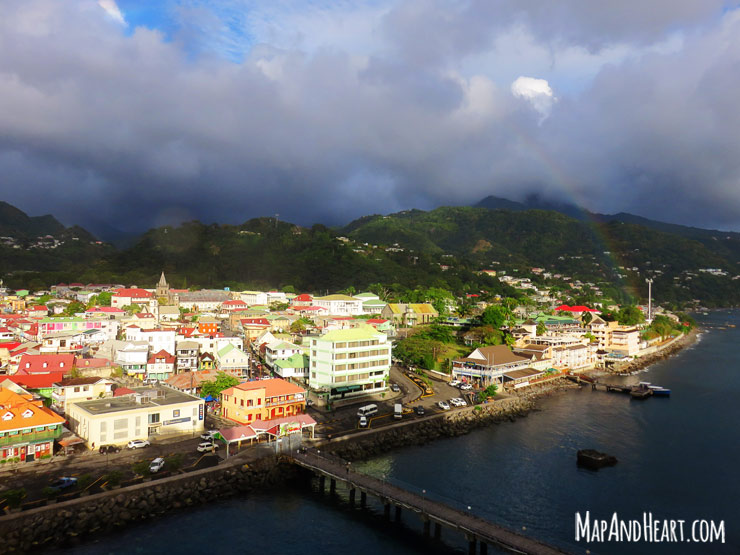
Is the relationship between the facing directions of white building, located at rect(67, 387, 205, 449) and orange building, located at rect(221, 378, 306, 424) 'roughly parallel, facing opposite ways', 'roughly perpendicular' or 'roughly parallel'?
roughly parallel

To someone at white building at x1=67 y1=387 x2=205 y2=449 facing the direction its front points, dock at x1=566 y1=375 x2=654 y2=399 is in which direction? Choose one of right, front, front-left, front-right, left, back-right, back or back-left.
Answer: front-left

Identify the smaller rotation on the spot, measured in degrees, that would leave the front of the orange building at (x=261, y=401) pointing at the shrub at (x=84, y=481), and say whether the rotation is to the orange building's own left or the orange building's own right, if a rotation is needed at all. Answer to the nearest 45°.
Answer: approximately 90° to the orange building's own right

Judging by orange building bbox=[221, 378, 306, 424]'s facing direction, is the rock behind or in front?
in front

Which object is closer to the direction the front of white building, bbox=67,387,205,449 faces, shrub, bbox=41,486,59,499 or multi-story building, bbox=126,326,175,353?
the shrub

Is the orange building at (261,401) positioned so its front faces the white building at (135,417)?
no

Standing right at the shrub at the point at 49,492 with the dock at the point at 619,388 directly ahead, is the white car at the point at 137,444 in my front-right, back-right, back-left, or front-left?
front-left

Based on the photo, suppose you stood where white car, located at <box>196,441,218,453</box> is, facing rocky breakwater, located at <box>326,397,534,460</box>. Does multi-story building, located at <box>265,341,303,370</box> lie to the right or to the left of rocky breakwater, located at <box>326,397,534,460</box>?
left

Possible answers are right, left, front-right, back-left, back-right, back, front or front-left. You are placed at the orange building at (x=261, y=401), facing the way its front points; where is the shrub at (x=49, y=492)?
right

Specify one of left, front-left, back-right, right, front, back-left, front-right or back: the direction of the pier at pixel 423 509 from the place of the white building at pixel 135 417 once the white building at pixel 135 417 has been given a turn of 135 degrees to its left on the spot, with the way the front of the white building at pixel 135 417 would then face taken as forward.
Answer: back-right

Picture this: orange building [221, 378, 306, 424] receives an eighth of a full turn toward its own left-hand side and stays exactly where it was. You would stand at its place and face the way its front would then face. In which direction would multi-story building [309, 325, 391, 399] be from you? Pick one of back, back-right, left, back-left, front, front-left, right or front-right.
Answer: front-left

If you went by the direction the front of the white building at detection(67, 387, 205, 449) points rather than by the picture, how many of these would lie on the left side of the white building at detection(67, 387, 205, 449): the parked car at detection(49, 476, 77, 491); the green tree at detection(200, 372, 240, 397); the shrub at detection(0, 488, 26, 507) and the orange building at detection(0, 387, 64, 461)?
1

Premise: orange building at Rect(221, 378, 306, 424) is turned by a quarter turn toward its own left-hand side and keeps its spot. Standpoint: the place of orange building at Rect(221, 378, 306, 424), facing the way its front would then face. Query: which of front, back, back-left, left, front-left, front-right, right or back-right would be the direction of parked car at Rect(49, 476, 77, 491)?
back

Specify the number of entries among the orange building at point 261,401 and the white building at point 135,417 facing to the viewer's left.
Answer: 0

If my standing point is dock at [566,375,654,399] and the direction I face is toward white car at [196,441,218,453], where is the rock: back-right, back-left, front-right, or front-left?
front-left

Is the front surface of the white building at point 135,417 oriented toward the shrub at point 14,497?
no

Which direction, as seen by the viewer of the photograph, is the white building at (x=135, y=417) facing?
facing the viewer and to the right of the viewer

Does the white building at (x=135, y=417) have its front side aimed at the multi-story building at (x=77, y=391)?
no

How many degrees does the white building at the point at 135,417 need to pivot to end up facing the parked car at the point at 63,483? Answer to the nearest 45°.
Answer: approximately 90° to its right

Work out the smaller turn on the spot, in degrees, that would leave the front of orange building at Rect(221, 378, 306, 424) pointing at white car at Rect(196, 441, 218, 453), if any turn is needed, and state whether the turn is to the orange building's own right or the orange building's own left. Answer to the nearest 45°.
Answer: approximately 90° to the orange building's own right
